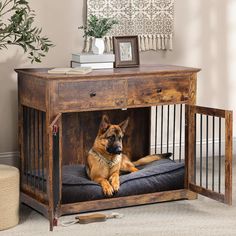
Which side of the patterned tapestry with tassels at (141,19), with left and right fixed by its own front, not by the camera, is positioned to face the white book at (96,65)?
front

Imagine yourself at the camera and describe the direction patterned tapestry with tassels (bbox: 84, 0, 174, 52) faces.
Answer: facing the viewer

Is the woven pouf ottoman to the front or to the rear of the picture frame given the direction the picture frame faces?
to the front

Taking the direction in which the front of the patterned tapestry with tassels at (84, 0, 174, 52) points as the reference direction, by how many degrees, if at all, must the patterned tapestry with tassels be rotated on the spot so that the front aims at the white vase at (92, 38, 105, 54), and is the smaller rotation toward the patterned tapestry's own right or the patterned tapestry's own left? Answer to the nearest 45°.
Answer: approximately 45° to the patterned tapestry's own right

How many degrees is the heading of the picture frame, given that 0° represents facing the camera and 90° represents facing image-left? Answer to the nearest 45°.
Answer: approximately 0°

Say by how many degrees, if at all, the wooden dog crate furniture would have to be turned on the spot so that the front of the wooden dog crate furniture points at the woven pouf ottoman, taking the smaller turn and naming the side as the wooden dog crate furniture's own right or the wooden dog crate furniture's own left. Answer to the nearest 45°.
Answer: approximately 90° to the wooden dog crate furniture's own right

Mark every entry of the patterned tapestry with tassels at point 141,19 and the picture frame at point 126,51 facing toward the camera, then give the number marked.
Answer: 2
